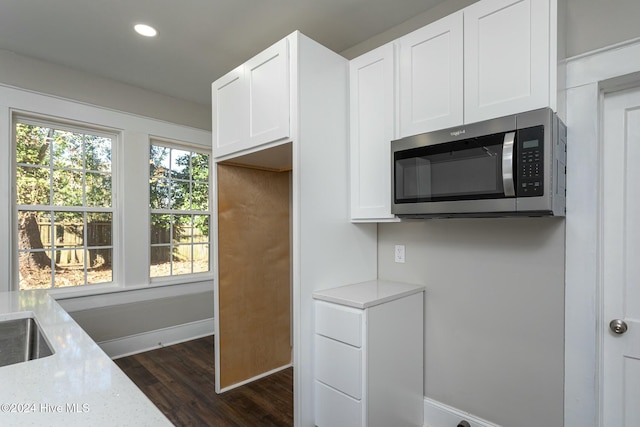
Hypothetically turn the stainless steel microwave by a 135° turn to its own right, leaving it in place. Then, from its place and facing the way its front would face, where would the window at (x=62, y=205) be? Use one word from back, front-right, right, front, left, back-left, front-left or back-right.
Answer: left

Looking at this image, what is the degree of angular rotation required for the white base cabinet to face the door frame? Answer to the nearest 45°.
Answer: approximately 135° to its left

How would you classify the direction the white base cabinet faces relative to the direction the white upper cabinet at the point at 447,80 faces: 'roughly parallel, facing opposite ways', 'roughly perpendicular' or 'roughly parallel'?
roughly parallel

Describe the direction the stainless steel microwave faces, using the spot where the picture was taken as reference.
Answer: facing the viewer and to the left of the viewer

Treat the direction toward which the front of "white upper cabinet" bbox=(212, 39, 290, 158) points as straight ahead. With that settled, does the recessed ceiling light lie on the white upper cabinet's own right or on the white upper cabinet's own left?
on the white upper cabinet's own right

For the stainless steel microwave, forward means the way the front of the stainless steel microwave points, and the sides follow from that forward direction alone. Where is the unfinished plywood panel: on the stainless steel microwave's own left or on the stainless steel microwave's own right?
on the stainless steel microwave's own right

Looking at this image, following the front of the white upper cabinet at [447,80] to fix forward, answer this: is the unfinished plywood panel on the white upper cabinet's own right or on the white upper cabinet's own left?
on the white upper cabinet's own right

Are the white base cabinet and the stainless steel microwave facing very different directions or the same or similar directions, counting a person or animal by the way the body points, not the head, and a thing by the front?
same or similar directions

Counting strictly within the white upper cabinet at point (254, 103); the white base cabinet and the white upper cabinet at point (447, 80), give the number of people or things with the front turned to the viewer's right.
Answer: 0

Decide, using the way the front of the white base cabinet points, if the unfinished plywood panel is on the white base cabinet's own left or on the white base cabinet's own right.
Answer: on the white base cabinet's own right

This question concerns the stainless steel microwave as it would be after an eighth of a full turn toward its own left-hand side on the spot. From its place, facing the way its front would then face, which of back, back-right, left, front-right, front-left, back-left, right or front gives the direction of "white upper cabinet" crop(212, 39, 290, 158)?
right

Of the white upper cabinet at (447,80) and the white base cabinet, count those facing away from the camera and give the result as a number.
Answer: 0

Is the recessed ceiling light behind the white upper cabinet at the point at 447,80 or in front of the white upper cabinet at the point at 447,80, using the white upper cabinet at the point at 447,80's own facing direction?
in front
